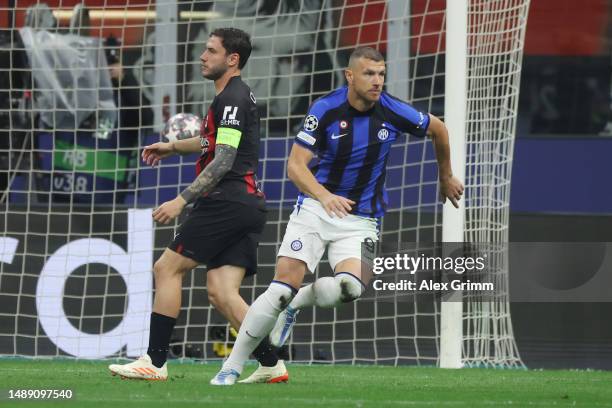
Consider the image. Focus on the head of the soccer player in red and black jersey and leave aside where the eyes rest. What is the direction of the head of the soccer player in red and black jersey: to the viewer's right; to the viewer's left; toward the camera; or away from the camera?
to the viewer's left

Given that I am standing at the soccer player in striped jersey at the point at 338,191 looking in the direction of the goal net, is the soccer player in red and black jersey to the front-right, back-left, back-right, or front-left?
front-left

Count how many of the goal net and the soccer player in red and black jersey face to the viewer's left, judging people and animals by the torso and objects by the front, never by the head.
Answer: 1

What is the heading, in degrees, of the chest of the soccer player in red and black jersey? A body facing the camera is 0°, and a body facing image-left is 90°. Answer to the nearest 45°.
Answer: approximately 90°

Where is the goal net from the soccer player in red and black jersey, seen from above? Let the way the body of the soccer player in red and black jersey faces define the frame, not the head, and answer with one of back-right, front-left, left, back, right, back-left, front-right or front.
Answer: right

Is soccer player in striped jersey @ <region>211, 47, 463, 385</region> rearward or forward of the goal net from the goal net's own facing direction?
forward

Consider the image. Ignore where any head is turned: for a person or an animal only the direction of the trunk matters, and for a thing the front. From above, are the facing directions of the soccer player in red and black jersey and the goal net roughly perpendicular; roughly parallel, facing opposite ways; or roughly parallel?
roughly perpendicular

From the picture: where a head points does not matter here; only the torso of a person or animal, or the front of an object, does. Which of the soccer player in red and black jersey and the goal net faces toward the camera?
the goal net

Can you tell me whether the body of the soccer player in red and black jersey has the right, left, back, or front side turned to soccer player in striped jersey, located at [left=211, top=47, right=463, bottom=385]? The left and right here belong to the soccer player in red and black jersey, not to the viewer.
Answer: back

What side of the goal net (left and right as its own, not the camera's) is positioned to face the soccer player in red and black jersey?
front

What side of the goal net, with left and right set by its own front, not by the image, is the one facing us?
front
